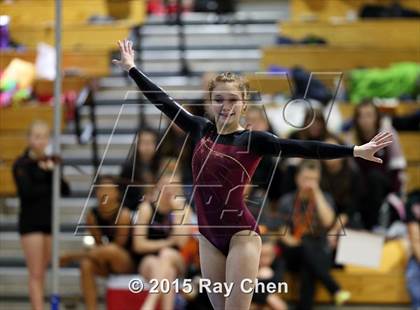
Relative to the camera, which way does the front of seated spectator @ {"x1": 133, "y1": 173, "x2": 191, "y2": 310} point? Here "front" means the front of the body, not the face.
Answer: toward the camera

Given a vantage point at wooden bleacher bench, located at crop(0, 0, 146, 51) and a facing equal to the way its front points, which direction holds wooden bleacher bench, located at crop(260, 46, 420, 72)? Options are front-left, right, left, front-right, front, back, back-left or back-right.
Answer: left

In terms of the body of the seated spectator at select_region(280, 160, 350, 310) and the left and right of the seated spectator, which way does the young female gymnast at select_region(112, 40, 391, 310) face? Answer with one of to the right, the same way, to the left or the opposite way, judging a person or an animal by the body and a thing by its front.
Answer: the same way

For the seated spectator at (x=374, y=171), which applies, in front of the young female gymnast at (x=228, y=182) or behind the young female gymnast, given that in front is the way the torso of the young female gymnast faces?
behind

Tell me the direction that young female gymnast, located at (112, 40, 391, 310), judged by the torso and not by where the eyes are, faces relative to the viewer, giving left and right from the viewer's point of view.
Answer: facing the viewer

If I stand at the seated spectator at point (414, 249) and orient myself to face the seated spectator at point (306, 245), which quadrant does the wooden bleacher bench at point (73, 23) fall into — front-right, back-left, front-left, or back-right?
front-right

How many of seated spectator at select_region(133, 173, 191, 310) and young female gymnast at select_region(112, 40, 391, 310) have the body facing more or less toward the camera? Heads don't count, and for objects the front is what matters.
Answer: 2

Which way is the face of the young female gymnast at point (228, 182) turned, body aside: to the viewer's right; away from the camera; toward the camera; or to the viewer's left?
toward the camera

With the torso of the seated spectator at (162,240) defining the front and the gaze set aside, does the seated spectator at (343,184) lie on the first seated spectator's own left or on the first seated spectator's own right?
on the first seated spectator's own left

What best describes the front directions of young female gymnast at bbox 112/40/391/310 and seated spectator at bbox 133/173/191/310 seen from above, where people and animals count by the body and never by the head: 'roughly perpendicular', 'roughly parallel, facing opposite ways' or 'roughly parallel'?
roughly parallel

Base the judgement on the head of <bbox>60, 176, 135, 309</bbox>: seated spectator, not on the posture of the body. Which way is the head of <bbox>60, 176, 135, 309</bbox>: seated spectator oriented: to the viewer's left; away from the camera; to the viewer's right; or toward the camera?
toward the camera

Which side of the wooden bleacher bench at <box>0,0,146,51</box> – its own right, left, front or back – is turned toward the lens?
front

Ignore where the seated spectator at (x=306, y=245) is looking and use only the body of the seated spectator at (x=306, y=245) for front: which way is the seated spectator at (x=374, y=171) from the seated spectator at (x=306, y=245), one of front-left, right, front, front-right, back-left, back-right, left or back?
back-left

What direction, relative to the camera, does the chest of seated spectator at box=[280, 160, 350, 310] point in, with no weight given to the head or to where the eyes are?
toward the camera

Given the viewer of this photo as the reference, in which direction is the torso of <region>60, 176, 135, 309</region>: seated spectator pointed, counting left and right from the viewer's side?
facing the viewer and to the left of the viewer

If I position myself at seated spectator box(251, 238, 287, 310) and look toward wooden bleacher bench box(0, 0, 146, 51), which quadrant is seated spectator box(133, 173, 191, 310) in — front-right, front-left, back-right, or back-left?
front-left

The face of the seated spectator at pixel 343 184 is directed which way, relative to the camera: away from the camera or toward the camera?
toward the camera

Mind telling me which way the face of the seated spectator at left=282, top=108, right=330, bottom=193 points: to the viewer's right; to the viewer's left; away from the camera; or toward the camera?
toward the camera
